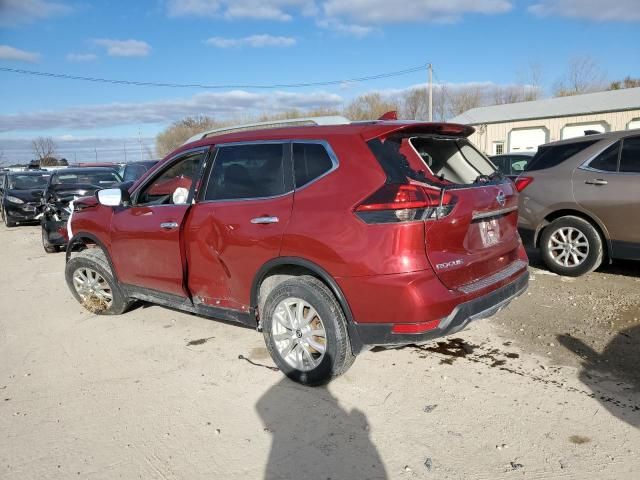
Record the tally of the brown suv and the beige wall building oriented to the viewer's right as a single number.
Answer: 1

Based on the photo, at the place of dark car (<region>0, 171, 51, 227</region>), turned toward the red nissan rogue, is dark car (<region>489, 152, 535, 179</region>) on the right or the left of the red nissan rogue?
left

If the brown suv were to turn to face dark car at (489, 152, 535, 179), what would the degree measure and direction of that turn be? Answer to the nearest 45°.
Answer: approximately 90° to its left

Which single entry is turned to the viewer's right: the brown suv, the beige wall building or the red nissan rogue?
the brown suv

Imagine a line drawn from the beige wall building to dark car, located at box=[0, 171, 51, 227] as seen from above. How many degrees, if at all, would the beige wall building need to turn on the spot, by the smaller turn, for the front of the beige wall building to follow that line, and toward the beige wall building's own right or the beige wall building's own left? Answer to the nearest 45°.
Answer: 0° — it already faces it

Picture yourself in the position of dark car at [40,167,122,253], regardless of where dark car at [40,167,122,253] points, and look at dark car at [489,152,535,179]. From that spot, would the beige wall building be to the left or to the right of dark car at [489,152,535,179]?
left

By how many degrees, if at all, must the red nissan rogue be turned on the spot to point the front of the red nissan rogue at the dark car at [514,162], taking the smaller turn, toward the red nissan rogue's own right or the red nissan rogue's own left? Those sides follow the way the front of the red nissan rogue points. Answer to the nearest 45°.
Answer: approximately 90° to the red nissan rogue's own right

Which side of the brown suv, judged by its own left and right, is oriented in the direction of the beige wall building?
left

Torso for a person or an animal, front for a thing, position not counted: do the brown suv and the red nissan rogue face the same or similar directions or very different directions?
very different directions

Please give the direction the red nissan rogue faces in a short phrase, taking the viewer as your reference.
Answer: facing away from the viewer and to the left of the viewer

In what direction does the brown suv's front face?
to the viewer's right

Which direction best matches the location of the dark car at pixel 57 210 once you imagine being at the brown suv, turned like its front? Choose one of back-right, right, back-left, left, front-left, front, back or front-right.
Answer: back

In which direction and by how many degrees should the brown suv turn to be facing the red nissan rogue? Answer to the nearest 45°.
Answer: approximately 135° to its right
